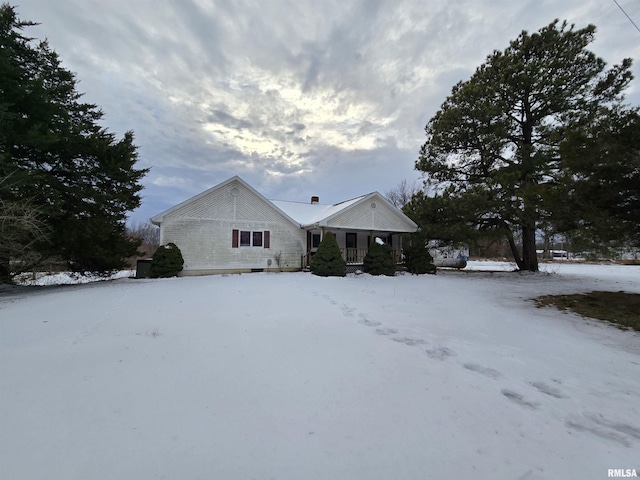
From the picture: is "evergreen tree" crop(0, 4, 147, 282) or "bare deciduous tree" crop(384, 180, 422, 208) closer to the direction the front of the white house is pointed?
the evergreen tree

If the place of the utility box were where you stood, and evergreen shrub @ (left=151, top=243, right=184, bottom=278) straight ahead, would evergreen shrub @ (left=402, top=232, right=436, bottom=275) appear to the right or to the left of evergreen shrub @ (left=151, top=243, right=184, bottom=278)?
left

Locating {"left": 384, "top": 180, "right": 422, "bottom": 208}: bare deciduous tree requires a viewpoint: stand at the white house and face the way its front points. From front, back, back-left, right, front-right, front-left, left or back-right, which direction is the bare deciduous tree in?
back-left

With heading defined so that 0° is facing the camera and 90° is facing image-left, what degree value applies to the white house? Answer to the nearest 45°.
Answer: approximately 0°

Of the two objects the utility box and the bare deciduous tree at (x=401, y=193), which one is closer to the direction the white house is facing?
the utility box

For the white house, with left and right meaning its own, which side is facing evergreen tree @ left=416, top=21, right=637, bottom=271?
left

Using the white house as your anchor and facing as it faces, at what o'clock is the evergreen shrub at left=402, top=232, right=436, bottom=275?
The evergreen shrub is roughly at 9 o'clock from the white house.

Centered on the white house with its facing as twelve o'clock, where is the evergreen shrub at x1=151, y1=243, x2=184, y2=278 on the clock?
The evergreen shrub is roughly at 2 o'clock from the white house.

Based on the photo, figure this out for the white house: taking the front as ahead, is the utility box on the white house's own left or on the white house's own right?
on the white house's own right

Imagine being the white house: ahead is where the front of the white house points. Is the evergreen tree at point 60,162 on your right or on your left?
on your right
